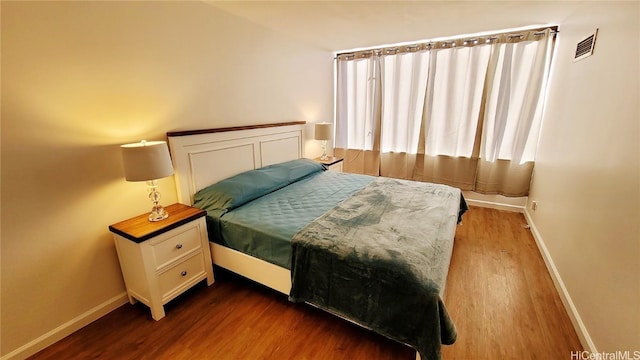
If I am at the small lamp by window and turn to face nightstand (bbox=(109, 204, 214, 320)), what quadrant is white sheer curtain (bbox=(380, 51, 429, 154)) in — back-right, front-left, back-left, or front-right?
back-left

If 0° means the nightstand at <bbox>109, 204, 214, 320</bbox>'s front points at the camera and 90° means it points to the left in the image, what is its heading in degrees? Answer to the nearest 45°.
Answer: approximately 315°

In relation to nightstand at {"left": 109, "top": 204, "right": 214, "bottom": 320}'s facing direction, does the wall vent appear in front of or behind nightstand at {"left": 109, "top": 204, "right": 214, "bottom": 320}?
in front

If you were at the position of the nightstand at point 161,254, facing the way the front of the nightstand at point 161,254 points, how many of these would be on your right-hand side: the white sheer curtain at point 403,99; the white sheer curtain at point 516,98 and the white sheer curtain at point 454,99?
0

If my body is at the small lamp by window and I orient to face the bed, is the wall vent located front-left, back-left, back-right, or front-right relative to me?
front-left

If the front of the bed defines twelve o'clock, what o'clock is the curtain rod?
The curtain rod is roughly at 9 o'clock from the bed.

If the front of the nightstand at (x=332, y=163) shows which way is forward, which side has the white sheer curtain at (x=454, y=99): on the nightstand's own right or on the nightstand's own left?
on the nightstand's own left

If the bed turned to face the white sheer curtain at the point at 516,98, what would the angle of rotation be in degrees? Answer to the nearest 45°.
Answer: approximately 90° to its left

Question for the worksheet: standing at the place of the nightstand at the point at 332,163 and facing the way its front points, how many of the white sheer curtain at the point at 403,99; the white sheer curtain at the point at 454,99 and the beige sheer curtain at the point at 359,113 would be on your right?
0

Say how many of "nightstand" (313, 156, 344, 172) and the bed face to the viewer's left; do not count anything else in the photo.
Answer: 0

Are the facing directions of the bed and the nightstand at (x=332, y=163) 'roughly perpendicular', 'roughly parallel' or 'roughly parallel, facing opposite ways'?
roughly parallel

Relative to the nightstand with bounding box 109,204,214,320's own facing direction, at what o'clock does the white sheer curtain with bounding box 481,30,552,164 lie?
The white sheer curtain is roughly at 11 o'clock from the nightstand.

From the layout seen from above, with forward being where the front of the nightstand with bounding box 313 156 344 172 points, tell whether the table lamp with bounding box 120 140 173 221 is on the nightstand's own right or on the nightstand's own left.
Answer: on the nightstand's own right

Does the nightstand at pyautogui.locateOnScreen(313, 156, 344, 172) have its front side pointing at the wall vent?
yes

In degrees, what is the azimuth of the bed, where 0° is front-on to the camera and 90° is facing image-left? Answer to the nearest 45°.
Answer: approximately 315°

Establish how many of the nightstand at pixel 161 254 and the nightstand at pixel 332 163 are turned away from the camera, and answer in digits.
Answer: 0

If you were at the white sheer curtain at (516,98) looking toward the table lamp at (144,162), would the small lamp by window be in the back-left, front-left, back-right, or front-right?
front-right

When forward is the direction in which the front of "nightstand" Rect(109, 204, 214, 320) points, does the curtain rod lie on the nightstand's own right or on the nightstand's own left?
on the nightstand's own left
